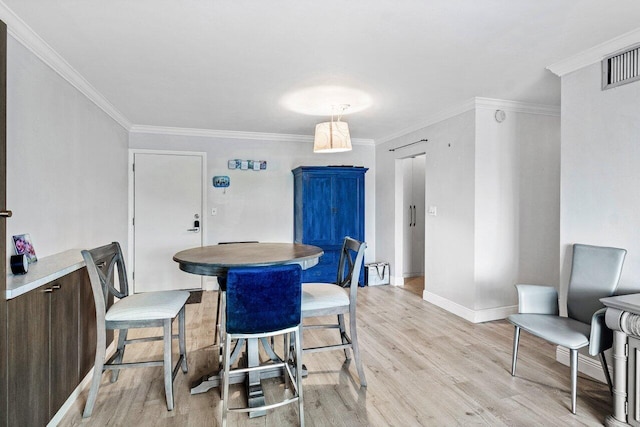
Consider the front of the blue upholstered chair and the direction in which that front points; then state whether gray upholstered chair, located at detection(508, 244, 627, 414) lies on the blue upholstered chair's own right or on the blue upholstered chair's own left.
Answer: on the blue upholstered chair's own right

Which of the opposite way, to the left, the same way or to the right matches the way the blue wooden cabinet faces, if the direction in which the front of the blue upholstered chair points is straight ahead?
the opposite way

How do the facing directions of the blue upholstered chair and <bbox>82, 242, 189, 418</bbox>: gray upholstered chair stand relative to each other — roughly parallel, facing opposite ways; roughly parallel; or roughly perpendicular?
roughly perpendicular

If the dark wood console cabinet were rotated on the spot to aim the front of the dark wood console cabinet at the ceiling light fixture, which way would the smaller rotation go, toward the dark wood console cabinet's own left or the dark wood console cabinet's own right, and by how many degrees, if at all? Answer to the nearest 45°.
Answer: approximately 45° to the dark wood console cabinet's own left

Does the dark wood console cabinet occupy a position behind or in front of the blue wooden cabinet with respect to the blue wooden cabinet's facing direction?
in front

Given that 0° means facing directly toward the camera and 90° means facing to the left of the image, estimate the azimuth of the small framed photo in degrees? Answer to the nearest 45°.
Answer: approximately 315°

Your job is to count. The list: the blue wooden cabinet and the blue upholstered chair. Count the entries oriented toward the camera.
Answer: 1

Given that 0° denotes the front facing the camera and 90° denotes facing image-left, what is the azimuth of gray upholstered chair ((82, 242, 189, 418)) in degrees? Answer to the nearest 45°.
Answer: approximately 270°

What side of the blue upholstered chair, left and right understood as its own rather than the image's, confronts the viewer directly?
back
